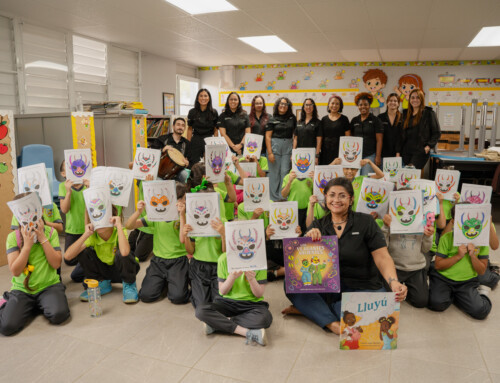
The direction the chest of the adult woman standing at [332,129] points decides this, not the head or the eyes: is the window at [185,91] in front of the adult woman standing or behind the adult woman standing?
behind

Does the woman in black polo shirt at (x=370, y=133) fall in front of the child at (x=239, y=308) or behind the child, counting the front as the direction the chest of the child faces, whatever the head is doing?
behind

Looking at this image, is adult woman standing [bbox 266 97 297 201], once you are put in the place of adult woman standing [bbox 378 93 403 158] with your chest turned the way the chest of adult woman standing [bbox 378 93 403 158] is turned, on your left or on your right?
on your right

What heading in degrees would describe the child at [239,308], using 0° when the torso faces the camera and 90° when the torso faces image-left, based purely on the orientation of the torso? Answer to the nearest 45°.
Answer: approximately 0°

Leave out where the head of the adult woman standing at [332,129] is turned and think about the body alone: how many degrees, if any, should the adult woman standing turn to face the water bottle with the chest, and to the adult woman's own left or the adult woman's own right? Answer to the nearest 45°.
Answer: approximately 45° to the adult woman's own right
